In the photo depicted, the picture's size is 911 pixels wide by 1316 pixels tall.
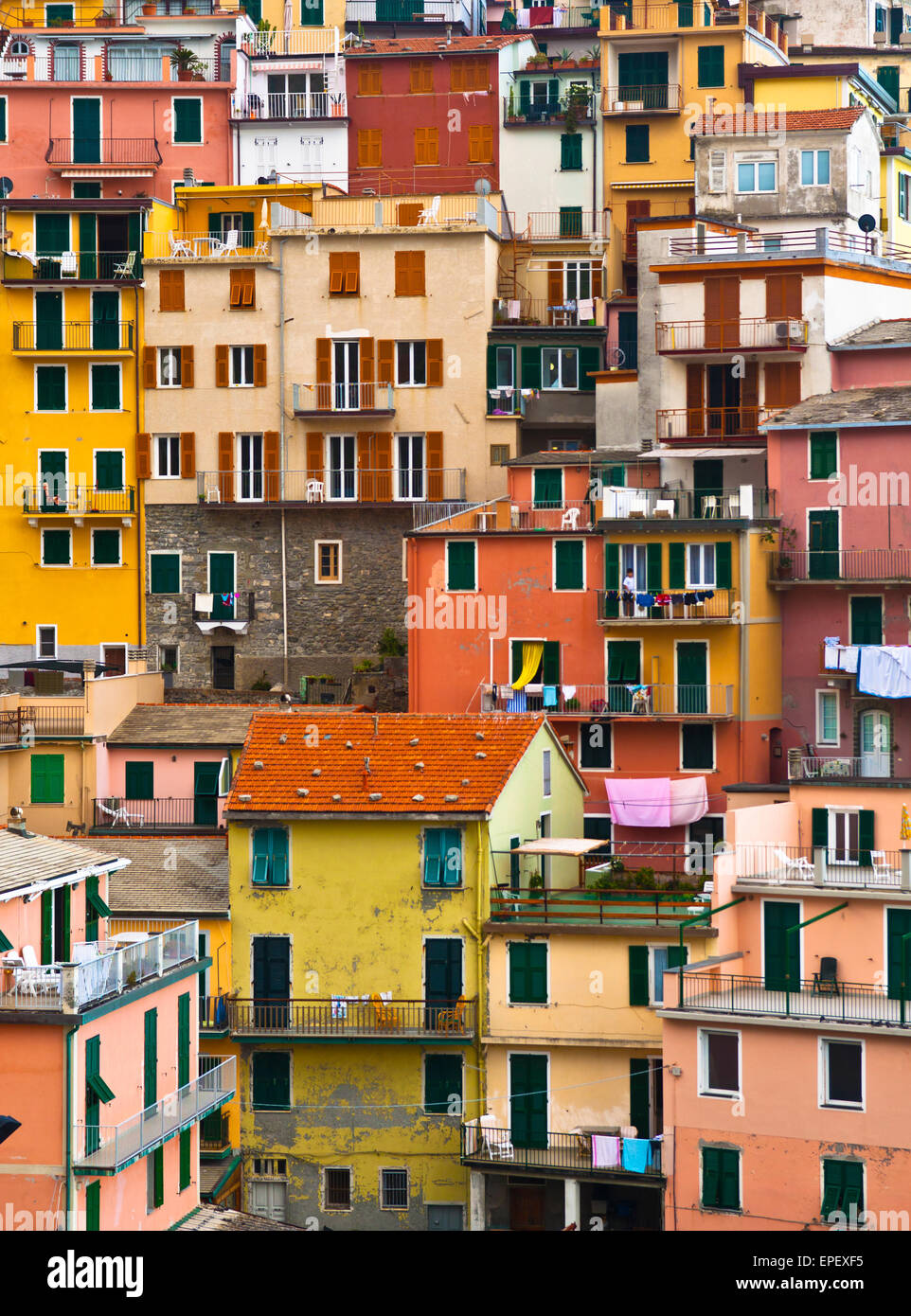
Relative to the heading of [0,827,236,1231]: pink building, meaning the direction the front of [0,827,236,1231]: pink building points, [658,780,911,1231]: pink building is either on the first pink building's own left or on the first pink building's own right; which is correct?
on the first pink building's own left

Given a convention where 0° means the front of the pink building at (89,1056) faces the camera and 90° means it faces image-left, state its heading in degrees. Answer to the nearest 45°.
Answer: approximately 315°

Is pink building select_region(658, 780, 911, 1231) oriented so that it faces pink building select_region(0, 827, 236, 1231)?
no

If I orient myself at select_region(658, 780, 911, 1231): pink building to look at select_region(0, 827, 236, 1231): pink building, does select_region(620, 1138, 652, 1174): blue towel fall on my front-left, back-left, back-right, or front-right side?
front-right

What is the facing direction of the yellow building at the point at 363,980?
toward the camera

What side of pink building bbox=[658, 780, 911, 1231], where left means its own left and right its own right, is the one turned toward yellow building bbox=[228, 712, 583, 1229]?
right

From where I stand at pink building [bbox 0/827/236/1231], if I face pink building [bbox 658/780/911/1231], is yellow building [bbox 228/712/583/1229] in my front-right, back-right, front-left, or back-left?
front-left

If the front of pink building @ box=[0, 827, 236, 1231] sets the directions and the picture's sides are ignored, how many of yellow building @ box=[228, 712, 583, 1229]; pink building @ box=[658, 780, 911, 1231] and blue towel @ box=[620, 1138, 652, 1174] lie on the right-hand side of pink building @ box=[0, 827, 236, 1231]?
0

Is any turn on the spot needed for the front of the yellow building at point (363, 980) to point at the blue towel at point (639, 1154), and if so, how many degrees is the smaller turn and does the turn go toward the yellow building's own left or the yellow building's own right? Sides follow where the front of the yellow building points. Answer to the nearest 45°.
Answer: approximately 45° to the yellow building's own left

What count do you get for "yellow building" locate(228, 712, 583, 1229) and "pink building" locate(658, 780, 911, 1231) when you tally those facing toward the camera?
2

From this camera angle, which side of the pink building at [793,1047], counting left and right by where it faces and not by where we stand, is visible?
front

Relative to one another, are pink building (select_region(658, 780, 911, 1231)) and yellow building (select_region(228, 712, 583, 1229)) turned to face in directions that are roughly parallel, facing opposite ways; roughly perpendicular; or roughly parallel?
roughly parallel

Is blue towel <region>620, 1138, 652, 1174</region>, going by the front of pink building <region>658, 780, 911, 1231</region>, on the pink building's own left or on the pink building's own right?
on the pink building's own right

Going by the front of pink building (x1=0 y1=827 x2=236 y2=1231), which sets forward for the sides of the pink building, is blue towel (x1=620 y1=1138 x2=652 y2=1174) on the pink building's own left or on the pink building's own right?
on the pink building's own left

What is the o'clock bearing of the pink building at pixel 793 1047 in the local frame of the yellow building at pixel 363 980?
The pink building is roughly at 10 o'clock from the yellow building.

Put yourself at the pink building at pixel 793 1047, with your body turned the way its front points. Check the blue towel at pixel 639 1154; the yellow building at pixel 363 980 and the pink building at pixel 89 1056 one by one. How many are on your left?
0

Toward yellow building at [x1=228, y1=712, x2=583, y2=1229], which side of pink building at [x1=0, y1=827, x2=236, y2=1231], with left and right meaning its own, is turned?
left
